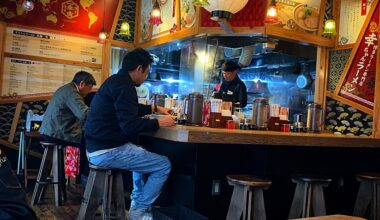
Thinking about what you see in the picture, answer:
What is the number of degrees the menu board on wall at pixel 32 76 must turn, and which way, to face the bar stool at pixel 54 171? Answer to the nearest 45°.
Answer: approximately 45° to its right

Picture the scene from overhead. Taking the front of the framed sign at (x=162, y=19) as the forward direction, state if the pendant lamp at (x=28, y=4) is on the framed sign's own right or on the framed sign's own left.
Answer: on the framed sign's own right

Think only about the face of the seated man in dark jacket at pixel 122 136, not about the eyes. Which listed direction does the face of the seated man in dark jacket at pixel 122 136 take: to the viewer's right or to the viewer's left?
to the viewer's right

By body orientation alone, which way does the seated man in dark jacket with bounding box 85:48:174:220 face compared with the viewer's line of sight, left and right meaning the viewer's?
facing to the right of the viewer

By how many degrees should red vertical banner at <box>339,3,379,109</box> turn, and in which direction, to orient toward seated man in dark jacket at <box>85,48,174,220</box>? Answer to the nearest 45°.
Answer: approximately 45° to its right

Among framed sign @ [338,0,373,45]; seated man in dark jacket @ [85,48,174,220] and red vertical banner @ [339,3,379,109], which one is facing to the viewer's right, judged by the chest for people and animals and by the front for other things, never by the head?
the seated man in dark jacket
